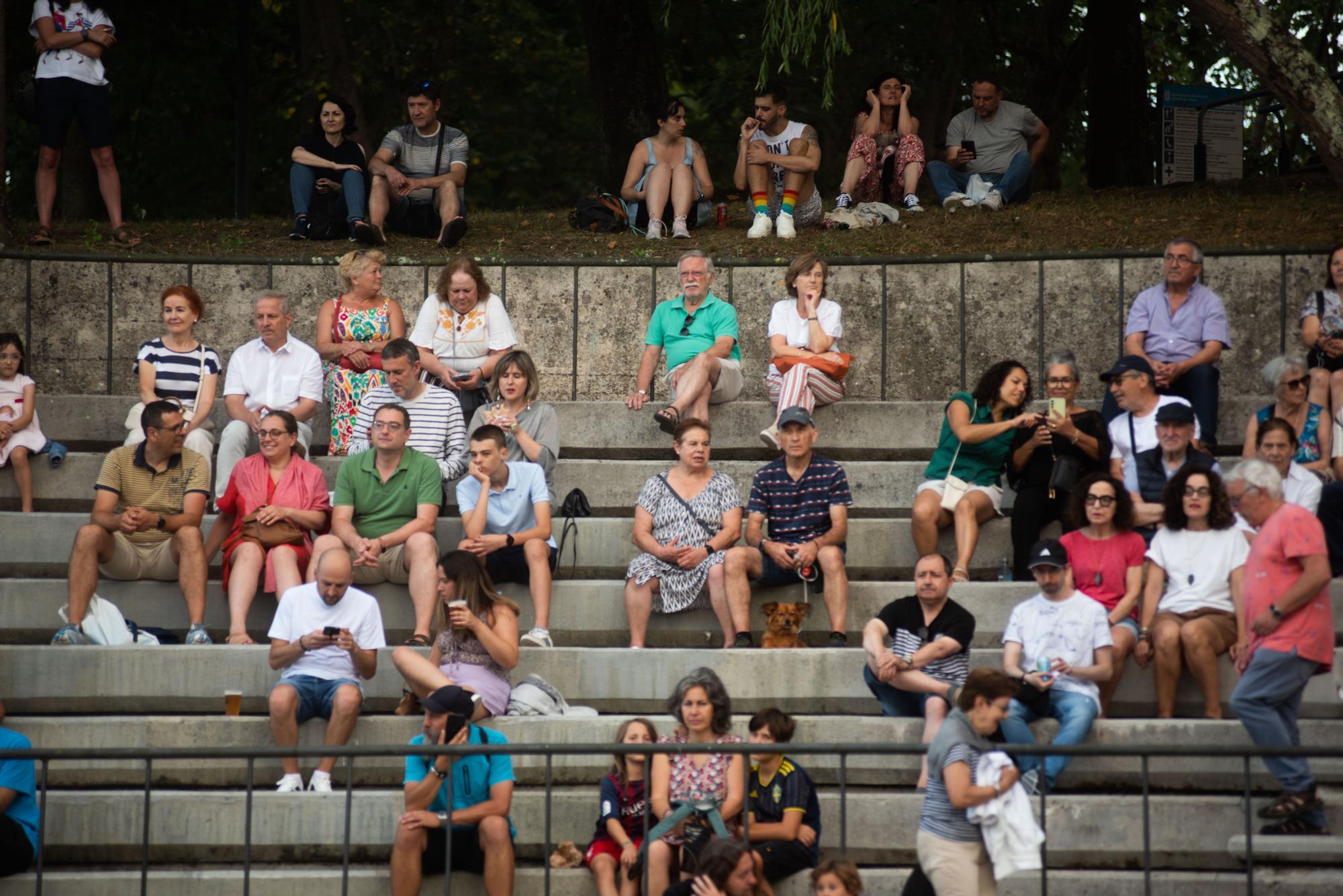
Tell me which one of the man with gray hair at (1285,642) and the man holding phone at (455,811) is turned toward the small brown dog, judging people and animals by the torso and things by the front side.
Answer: the man with gray hair

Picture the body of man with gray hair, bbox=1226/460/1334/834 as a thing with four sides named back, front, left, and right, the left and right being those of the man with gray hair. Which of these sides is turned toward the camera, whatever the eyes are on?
left

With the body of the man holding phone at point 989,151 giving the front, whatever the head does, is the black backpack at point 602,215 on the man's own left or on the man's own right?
on the man's own right

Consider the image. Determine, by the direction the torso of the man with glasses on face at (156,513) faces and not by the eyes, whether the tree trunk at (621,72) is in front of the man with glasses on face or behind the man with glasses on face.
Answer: behind

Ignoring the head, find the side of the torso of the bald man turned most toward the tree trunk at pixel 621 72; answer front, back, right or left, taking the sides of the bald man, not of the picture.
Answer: back

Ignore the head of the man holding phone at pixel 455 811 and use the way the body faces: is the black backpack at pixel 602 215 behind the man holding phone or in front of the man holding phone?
behind
